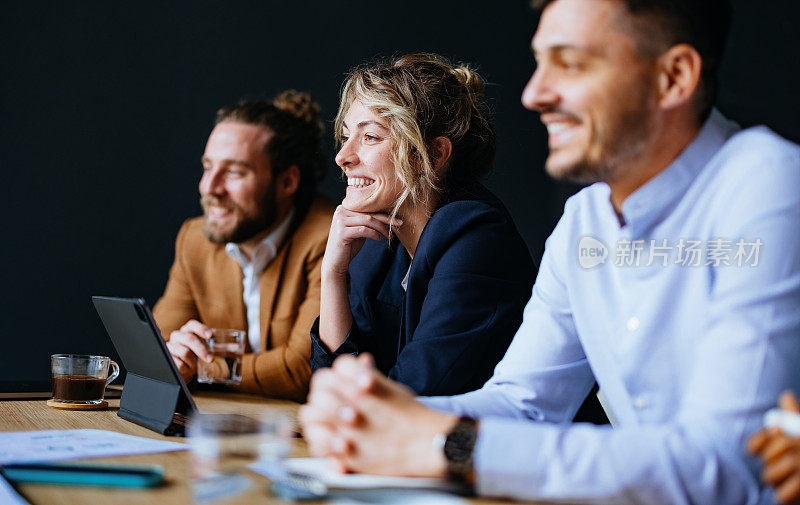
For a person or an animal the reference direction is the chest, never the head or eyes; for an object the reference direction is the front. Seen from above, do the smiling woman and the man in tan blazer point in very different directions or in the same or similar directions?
same or similar directions

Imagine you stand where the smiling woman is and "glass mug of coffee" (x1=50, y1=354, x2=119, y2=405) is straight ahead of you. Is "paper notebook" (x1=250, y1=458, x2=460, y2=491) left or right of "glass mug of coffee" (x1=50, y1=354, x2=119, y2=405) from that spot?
left

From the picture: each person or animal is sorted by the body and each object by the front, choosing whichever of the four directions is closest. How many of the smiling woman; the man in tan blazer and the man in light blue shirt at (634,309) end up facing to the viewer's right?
0

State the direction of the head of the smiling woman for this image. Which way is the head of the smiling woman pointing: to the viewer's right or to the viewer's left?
to the viewer's left

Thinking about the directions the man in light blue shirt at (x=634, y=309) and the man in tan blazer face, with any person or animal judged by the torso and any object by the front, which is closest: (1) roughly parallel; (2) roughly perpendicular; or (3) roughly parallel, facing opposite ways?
roughly parallel

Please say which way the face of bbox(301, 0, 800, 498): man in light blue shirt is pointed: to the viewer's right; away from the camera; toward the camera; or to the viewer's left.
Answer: to the viewer's left

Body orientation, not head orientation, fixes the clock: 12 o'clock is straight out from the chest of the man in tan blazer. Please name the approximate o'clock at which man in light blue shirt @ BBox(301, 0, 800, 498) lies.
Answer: The man in light blue shirt is roughly at 10 o'clock from the man in tan blazer.

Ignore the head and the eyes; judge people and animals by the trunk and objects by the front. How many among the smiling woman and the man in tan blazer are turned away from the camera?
0

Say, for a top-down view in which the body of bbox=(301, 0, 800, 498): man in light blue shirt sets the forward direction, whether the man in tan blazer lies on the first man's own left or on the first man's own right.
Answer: on the first man's own right

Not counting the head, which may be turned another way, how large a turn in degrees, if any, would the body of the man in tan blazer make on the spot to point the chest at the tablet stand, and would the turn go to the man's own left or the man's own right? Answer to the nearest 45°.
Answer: approximately 45° to the man's own left

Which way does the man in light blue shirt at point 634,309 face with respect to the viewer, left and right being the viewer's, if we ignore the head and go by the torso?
facing the viewer and to the left of the viewer

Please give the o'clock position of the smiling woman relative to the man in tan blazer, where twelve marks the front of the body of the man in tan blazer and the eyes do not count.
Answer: The smiling woman is roughly at 10 o'clock from the man in tan blazer.

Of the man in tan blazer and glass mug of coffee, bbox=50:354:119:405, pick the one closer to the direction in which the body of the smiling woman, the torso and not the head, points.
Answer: the glass mug of coffee
